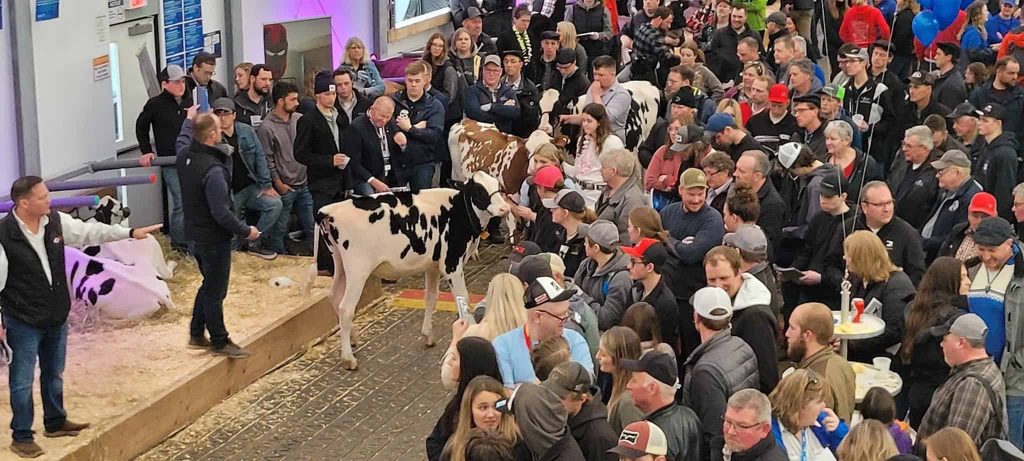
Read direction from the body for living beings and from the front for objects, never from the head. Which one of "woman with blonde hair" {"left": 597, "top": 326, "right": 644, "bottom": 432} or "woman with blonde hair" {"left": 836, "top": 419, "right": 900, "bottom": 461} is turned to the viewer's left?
"woman with blonde hair" {"left": 597, "top": 326, "right": 644, "bottom": 432}

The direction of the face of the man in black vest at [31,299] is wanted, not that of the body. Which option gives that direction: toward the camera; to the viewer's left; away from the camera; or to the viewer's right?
to the viewer's right

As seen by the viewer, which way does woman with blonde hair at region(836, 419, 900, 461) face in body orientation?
away from the camera

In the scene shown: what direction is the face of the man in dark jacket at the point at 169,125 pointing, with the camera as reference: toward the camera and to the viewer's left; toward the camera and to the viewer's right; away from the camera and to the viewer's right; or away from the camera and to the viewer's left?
toward the camera and to the viewer's right

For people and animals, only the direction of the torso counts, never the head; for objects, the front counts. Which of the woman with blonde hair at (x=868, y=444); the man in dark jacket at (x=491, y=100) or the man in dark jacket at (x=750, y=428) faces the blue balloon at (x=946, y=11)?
the woman with blonde hair

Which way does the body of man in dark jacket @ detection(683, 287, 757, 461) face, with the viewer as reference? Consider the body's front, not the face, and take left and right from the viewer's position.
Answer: facing away from the viewer and to the left of the viewer

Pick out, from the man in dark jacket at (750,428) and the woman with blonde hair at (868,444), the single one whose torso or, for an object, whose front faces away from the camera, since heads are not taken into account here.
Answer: the woman with blonde hair

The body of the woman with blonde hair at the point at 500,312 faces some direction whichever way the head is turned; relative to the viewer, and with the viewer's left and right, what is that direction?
facing away from the viewer and to the left of the viewer
